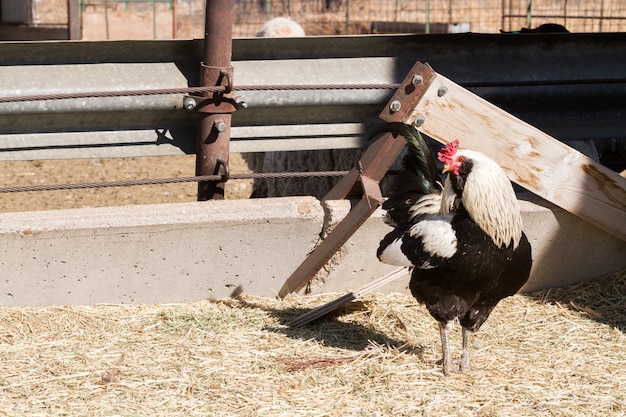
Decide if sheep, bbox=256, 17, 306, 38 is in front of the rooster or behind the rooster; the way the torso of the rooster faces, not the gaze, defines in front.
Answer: behind

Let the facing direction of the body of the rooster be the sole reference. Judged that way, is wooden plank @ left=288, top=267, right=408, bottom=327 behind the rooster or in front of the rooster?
behind

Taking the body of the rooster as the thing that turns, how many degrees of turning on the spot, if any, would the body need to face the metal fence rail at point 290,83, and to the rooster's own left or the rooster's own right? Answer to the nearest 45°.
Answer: approximately 180°

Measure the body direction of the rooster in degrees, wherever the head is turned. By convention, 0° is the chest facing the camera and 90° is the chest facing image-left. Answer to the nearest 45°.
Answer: approximately 315°

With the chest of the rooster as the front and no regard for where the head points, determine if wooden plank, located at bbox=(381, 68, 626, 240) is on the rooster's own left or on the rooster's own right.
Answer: on the rooster's own left
